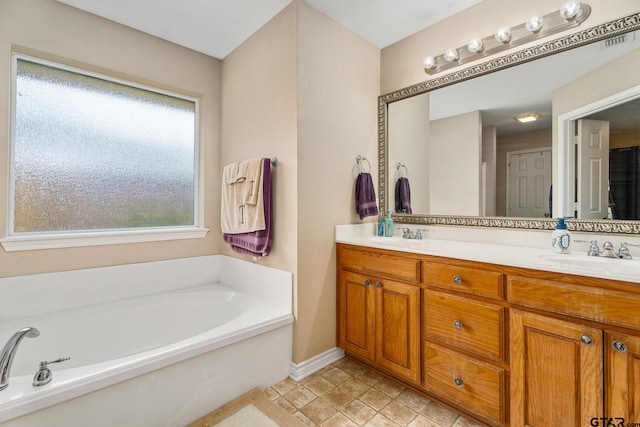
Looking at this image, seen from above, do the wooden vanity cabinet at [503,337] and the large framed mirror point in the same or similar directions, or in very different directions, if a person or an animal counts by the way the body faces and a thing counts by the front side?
same or similar directions

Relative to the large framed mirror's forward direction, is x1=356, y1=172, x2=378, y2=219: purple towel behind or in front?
in front

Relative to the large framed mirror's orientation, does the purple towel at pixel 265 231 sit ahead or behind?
ahead

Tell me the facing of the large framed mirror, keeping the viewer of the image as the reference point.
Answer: facing the viewer and to the left of the viewer

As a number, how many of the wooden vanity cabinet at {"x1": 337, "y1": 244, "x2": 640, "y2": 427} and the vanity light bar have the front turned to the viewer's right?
0

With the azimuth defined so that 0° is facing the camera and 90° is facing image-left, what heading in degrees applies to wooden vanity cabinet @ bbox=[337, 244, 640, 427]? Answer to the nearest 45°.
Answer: approximately 45°

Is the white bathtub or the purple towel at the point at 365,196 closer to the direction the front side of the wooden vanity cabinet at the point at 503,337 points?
the white bathtub

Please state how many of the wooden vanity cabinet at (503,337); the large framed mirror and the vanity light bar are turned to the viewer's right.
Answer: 0

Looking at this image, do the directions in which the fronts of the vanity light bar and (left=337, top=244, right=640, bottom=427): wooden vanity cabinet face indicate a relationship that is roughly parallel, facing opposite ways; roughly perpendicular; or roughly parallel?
roughly parallel

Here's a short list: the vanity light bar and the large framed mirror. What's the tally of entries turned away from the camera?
0

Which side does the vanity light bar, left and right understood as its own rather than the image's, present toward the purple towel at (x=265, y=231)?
front

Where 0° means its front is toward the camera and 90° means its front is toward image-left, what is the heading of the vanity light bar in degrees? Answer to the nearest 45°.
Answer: approximately 45°
